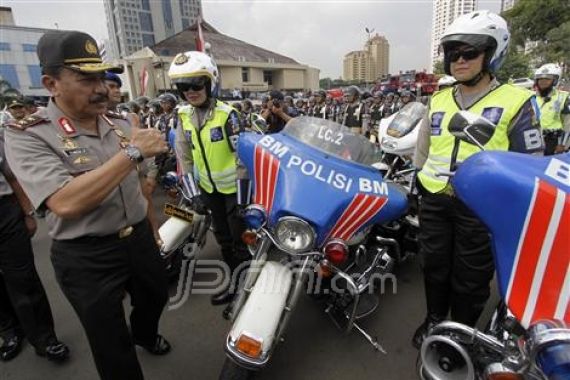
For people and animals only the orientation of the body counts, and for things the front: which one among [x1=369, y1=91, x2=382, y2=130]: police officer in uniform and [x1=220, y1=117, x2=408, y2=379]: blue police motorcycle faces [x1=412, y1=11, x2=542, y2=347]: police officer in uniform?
[x1=369, y1=91, x2=382, y2=130]: police officer in uniform

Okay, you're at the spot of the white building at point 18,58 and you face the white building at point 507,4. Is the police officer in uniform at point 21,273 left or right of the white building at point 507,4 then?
right

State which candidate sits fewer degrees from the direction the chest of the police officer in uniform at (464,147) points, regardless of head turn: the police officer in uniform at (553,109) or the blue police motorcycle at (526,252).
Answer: the blue police motorcycle

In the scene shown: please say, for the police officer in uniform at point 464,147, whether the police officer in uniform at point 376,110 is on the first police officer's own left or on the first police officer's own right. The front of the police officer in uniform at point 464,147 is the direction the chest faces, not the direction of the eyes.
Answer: on the first police officer's own right

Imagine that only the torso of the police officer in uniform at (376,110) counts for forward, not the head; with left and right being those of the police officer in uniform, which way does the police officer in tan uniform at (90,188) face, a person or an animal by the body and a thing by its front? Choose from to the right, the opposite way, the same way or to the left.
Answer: to the left

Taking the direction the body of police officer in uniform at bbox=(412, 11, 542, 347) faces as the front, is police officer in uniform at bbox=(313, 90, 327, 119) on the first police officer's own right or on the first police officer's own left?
on the first police officer's own right

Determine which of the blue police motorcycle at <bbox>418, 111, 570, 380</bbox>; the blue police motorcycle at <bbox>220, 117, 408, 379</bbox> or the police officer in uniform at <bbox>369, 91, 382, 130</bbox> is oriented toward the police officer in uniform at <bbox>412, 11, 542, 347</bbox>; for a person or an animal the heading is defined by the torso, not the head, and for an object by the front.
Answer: the police officer in uniform at <bbox>369, 91, 382, 130</bbox>

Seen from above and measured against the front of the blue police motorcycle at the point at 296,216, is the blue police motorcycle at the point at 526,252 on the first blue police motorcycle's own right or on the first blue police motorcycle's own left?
on the first blue police motorcycle's own left

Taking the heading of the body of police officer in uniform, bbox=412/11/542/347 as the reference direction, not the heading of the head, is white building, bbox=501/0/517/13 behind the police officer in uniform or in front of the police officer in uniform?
behind

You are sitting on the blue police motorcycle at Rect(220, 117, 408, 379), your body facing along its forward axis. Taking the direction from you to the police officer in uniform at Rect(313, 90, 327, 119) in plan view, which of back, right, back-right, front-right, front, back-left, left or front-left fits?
back-right
